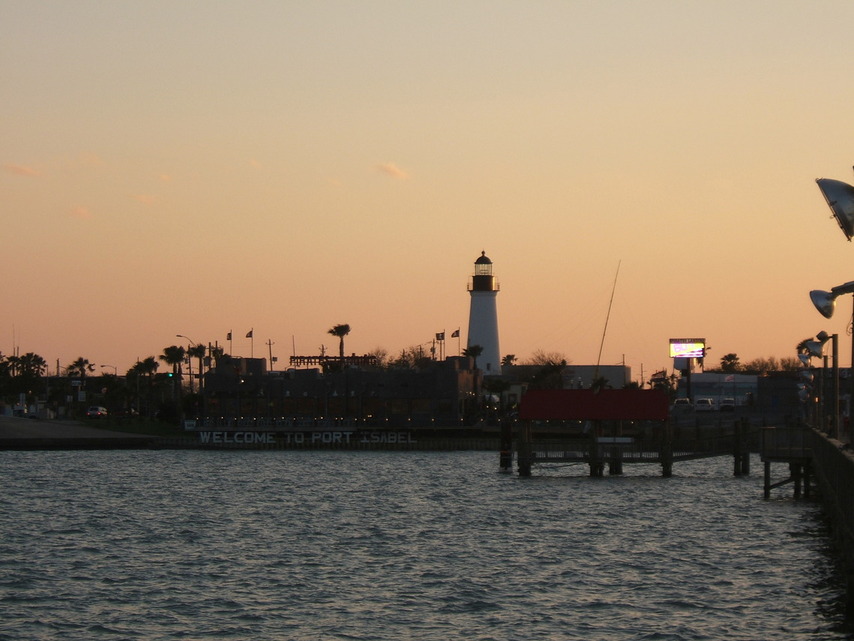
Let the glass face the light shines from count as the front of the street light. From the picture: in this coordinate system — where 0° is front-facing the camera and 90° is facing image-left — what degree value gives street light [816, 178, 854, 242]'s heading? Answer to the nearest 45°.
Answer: approximately 90°
